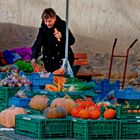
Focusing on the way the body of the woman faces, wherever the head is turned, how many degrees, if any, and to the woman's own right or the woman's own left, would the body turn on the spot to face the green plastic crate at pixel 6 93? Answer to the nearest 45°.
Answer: approximately 45° to the woman's own right

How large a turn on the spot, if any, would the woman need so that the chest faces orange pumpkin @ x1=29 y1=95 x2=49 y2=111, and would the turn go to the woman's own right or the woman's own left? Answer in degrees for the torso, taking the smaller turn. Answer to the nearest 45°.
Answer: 0° — they already face it

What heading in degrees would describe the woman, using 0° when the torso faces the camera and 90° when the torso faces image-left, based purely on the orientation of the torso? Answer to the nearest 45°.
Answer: approximately 0°

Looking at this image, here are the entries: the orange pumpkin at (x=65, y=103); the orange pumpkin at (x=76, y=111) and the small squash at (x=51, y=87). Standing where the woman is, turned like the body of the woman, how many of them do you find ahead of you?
3

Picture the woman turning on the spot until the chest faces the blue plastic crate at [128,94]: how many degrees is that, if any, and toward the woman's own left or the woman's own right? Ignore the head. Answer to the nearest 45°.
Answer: approximately 45° to the woman's own left

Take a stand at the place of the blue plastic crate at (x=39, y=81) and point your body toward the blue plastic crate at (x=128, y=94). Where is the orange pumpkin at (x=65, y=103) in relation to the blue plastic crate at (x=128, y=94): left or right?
right

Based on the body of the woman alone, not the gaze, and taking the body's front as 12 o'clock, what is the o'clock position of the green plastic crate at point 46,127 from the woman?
The green plastic crate is roughly at 12 o'clock from the woman.

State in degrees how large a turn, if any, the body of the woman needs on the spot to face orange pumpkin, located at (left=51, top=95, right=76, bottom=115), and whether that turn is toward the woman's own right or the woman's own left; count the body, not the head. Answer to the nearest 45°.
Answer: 0° — they already face it

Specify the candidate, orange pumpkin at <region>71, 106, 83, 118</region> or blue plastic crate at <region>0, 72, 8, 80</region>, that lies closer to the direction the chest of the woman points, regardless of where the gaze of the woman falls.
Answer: the orange pumpkin
